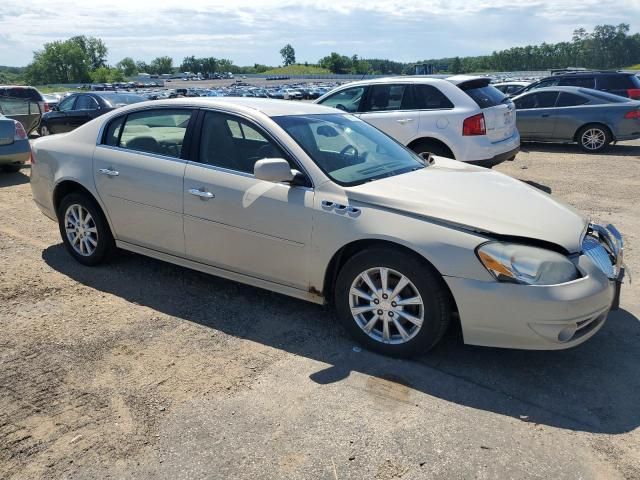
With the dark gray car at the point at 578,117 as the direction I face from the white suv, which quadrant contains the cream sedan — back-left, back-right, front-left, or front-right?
back-right

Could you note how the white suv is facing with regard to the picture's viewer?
facing away from the viewer and to the left of the viewer

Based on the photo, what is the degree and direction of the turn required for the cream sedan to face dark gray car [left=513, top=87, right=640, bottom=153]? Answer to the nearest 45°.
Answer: approximately 90° to its left

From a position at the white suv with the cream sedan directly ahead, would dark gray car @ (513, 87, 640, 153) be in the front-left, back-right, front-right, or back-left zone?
back-left

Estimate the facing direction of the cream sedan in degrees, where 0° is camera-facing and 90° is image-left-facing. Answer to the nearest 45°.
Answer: approximately 315°

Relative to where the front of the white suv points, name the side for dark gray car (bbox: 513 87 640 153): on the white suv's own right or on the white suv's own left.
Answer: on the white suv's own right

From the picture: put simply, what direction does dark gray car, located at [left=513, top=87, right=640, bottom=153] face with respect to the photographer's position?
facing to the left of the viewer

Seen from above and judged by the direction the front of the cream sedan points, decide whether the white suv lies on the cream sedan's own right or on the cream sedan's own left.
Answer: on the cream sedan's own left

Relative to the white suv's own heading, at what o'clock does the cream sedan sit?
The cream sedan is roughly at 8 o'clock from the white suv.

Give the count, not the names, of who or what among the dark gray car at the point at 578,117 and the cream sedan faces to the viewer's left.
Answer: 1
